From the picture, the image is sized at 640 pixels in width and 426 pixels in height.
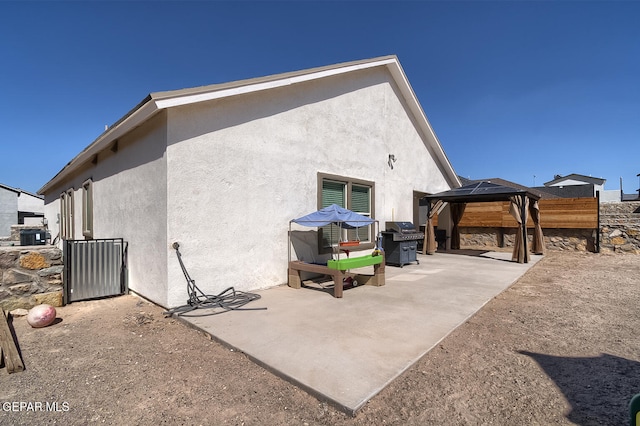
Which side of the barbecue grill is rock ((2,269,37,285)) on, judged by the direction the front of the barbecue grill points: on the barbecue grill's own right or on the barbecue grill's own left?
on the barbecue grill's own right

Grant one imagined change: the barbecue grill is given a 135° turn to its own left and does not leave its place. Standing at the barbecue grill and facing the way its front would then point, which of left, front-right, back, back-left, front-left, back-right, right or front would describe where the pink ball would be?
back-left

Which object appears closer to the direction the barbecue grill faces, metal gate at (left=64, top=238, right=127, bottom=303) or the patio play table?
the patio play table

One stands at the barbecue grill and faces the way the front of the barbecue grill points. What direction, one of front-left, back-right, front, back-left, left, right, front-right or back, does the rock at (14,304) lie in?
right

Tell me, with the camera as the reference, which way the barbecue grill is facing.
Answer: facing the viewer and to the right of the viewer

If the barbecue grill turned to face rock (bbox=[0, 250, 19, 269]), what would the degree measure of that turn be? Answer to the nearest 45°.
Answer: approximately 90° to its right

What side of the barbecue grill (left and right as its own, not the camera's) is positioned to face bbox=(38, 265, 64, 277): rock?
right

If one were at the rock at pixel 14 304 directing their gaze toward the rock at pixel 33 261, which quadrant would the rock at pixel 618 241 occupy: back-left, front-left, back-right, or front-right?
front-right

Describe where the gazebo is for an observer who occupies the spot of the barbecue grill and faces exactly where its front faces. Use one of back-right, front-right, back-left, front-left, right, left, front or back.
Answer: left

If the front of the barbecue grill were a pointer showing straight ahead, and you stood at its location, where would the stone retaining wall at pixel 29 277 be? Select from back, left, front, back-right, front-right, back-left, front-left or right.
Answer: right

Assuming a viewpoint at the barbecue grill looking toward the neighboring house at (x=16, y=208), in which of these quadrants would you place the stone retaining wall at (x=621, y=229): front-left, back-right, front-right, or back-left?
back-right

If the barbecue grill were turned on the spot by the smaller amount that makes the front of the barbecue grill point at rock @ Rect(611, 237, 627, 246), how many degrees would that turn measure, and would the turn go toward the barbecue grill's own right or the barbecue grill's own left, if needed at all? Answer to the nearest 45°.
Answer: approximately 90° to the barbecue grill's own left

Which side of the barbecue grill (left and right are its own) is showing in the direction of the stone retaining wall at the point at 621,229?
left
